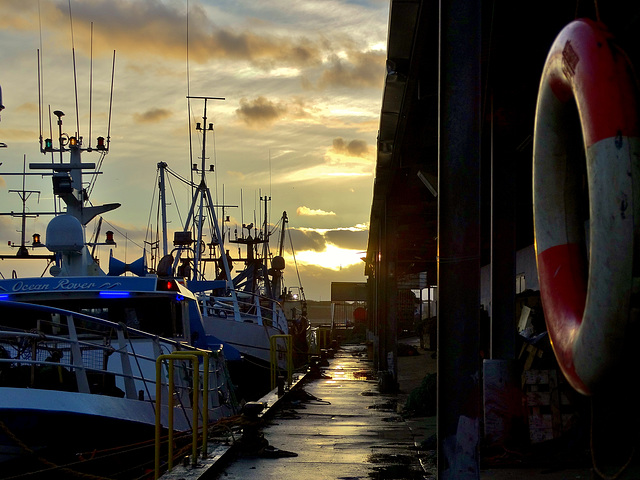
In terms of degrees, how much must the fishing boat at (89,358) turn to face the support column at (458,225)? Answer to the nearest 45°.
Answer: approximately 90° to its left

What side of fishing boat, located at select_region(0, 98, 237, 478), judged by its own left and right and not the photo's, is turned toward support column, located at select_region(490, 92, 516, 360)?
left

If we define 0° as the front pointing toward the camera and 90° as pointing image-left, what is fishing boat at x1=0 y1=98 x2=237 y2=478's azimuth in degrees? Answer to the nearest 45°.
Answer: approximately 45°

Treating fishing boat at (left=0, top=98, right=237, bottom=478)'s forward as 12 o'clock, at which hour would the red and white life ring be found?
The red and white life ring is roughly at 10 o'clock from the fishing boat.
